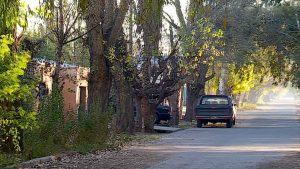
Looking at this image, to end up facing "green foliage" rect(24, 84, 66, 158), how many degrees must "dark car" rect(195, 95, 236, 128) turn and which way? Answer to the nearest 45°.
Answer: approximately 180°

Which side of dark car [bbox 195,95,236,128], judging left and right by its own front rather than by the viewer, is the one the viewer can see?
back
